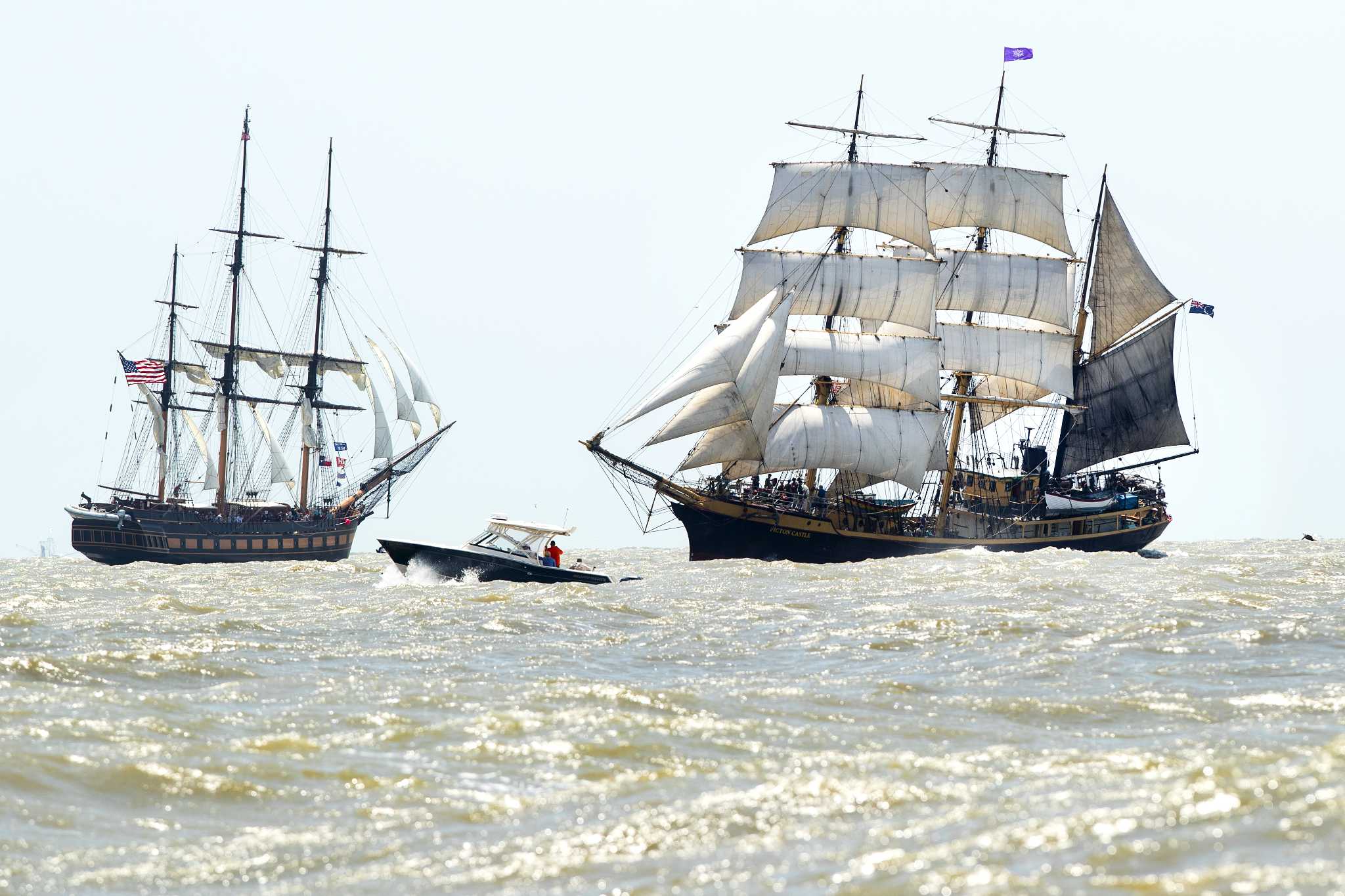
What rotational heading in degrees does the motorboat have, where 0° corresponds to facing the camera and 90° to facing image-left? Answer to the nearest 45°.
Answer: approximately 90°
